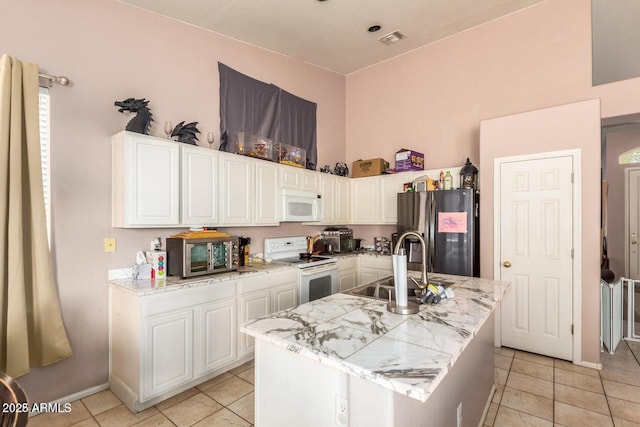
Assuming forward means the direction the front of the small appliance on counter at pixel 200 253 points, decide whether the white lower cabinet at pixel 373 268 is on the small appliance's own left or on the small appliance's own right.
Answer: on the small appliance's own left

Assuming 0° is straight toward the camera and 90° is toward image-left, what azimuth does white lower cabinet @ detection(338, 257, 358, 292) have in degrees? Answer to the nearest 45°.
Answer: approximately 315°

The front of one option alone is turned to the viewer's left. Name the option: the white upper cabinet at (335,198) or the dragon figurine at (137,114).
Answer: the dragon figurine

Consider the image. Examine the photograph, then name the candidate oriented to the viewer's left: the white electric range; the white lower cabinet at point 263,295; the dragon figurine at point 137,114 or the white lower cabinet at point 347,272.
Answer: the dragon figurine

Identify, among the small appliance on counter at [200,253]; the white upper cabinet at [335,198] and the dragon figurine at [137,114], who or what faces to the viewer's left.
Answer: the dragon figurine

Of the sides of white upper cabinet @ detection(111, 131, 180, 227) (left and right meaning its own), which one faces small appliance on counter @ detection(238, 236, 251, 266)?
left

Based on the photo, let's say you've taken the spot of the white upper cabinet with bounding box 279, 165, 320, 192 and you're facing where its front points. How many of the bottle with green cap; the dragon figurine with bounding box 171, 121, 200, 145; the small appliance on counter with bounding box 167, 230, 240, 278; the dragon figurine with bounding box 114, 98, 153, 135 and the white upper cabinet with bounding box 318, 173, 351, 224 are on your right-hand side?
3

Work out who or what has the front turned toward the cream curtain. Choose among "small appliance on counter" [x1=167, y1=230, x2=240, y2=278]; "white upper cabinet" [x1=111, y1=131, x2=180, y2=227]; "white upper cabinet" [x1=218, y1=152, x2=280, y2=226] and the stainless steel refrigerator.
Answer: the stainless steel refrigerator

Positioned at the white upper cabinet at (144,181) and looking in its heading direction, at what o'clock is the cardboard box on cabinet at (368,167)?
The cardboard box on cabinet is roughly at 10 o'clock from the white upper cabinet.

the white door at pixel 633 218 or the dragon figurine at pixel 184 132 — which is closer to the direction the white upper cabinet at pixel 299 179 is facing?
the white door

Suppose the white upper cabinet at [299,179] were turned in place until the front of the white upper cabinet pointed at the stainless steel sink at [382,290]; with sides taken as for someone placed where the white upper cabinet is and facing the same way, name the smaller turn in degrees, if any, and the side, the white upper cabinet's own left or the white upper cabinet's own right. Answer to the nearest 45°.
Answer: approximately 45° to the white upper cabinet's own right
